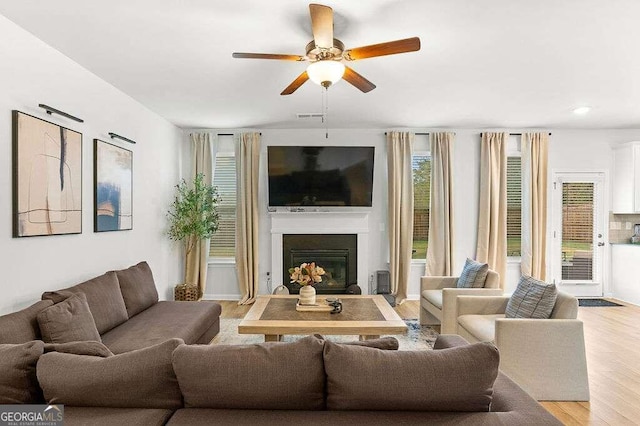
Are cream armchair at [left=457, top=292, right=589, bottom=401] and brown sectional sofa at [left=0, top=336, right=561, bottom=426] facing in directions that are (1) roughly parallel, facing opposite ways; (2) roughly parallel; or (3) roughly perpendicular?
roughly perpendicular

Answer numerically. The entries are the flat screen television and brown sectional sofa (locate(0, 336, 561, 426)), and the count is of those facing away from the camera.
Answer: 1

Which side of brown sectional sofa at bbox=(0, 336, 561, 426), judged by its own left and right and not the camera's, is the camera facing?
back

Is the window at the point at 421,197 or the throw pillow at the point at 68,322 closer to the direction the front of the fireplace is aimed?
the throw pillow

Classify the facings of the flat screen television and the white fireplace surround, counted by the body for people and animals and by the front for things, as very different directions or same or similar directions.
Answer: same or similar directions

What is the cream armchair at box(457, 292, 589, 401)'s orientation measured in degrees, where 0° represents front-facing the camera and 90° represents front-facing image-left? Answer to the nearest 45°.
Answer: approximately 45°

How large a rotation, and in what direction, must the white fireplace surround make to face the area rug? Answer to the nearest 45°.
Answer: approximately 45° to its left

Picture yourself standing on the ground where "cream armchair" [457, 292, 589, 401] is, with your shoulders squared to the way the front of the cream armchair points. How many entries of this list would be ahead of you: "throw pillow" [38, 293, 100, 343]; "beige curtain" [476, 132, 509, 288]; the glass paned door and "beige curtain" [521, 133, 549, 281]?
1

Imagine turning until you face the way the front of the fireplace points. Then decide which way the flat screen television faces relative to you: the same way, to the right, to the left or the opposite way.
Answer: the same way

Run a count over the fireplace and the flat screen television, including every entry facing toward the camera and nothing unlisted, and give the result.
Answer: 2

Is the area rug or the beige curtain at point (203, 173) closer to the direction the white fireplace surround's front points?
the area rug

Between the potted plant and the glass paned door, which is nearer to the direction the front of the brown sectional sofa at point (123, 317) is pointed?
the glass paned door

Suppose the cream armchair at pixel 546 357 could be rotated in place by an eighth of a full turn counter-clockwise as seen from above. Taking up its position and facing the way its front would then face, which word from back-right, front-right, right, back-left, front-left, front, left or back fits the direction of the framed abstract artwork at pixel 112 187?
right

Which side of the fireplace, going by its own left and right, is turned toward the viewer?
front

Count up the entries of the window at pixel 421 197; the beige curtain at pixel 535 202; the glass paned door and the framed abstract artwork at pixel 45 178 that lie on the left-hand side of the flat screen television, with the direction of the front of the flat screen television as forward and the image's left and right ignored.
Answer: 3

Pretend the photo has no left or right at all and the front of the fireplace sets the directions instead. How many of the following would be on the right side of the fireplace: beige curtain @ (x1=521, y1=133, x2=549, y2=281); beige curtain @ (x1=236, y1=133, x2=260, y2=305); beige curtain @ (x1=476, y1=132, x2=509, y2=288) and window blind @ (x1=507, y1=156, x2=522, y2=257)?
1

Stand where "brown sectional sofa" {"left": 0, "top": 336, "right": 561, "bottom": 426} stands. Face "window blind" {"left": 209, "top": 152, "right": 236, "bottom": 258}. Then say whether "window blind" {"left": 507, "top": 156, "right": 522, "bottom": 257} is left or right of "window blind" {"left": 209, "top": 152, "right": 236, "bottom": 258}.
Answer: right

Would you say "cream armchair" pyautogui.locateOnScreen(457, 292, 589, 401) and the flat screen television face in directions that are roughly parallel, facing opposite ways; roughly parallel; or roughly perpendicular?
roughly perpendicular

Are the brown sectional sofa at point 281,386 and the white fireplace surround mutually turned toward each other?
yes

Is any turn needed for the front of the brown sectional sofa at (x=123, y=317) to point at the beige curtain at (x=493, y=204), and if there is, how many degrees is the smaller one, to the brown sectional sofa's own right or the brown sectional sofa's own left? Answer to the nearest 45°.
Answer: approximately 45° to the brown sectional sofa's own left

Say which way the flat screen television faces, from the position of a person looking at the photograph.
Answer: facing the viewer

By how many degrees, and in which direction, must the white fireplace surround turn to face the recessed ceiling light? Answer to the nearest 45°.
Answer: approximately 90° to its left

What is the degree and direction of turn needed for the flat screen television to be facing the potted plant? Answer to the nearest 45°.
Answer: approximately 90° to its right
